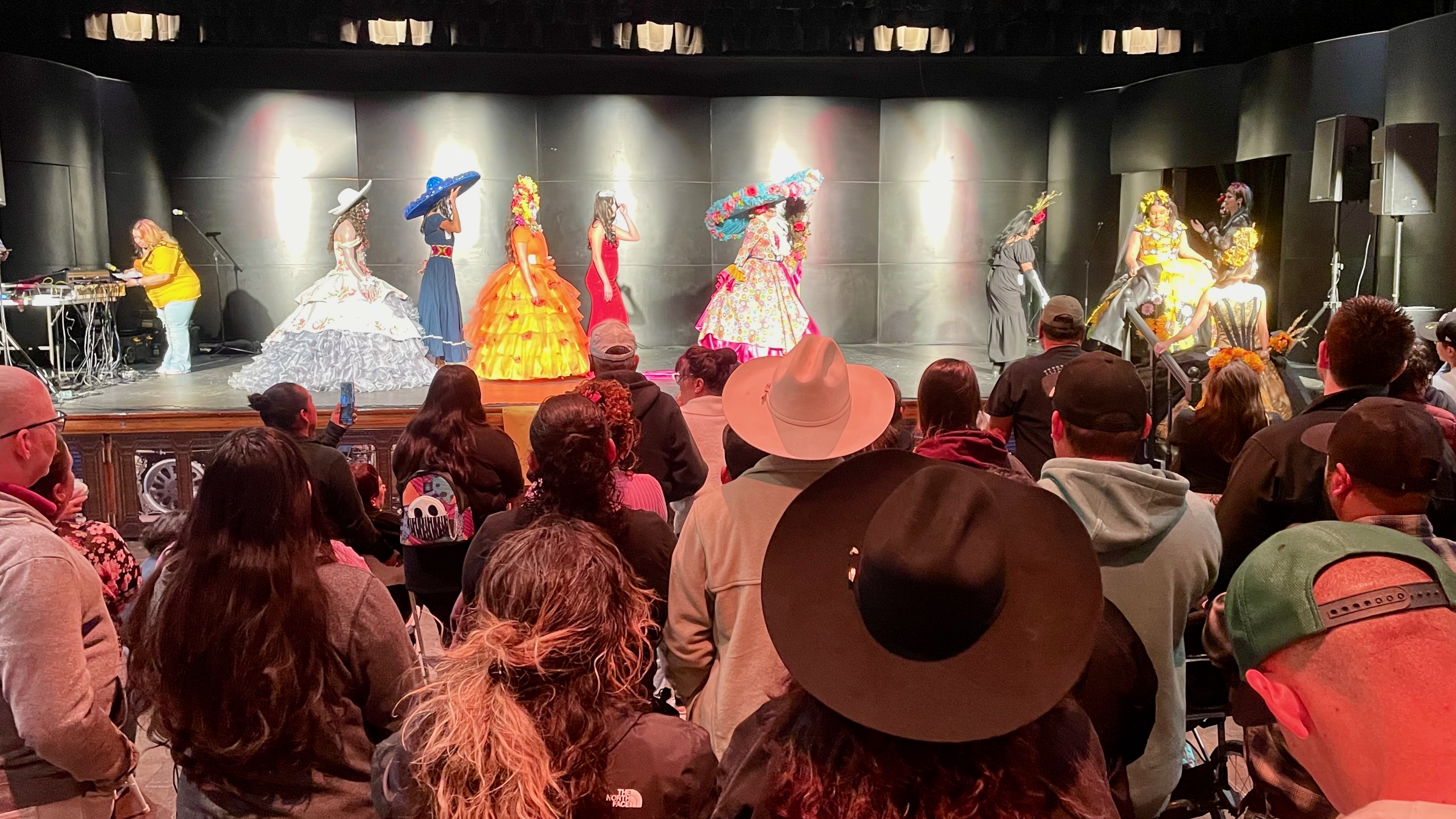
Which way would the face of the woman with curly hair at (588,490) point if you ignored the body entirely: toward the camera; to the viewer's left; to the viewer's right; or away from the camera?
away from the camera

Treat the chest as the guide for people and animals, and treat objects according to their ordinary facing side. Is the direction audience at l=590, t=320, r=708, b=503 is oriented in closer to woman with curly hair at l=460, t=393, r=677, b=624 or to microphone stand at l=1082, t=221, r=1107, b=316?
the microphone stand

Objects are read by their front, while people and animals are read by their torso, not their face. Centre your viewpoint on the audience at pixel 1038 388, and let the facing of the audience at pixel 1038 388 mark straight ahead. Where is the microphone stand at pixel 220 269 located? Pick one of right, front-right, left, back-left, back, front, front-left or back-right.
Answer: front-left

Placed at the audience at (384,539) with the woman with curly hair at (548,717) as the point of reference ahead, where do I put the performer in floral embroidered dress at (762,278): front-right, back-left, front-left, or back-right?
back-left

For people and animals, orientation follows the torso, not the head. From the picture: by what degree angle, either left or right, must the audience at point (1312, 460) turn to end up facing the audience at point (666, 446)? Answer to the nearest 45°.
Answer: approximately 90° to their left

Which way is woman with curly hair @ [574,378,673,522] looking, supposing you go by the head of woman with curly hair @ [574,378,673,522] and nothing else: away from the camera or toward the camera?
away from the camera

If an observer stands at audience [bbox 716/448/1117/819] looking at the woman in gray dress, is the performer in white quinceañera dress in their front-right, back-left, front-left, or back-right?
front-left

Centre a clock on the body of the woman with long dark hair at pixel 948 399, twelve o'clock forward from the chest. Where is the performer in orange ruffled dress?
The performer in orange ruffled dress is roughly at 11 o'clock from the woman with long dark hair.

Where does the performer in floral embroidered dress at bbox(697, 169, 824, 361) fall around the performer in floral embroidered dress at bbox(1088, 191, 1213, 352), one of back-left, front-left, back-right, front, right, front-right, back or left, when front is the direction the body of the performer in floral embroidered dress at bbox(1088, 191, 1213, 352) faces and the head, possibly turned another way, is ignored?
right

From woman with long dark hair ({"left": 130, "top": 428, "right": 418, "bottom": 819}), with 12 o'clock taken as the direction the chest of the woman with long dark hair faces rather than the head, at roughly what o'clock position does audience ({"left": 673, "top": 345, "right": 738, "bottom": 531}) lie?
The audience is roughly at 1 o'clock from the woman with long dark hair.

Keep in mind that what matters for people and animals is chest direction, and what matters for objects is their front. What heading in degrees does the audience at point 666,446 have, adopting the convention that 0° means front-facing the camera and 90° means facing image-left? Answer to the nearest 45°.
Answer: approximately 180°

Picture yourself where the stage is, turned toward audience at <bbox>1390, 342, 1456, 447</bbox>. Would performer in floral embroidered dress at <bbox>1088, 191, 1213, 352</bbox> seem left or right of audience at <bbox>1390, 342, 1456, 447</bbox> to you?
left

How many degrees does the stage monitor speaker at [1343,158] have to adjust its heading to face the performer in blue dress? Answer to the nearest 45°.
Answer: approximately 45° to its right

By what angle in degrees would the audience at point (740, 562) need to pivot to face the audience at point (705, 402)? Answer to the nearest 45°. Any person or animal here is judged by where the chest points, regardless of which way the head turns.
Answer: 0° — they already face them

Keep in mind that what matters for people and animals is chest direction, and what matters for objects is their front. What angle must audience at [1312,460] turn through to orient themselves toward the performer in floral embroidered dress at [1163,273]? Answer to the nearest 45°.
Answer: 0° — they already face them

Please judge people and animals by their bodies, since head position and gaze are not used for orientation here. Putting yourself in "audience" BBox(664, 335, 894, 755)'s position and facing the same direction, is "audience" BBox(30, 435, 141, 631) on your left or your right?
on your left

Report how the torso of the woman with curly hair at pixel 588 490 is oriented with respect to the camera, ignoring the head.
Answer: away from the camera
